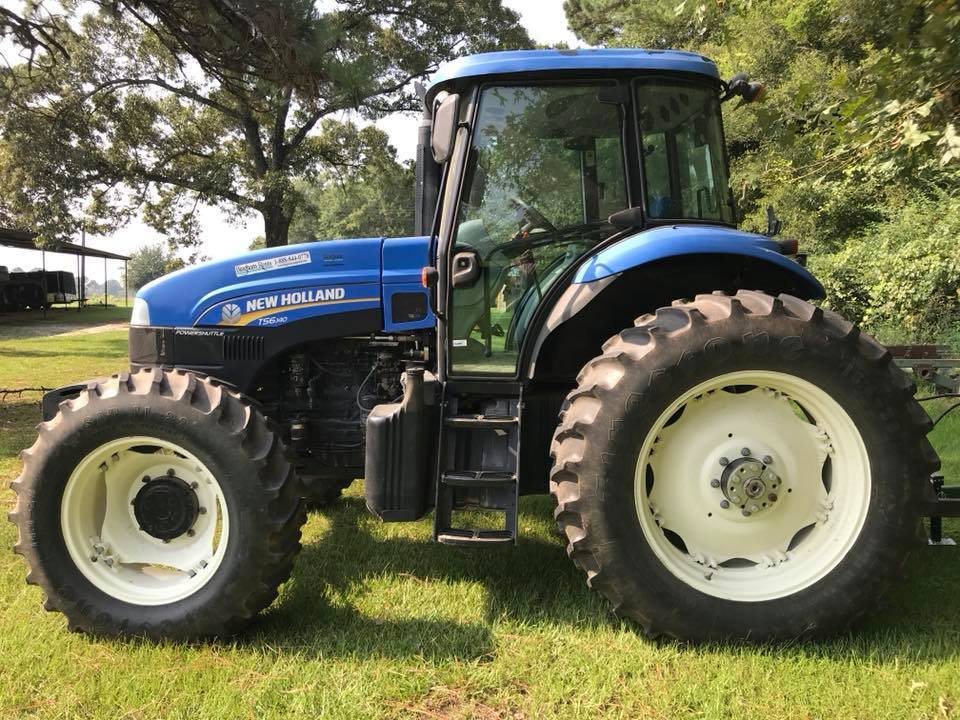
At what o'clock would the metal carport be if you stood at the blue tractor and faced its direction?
The metal carport is roughly at 2 o'clock from the blue tractor.

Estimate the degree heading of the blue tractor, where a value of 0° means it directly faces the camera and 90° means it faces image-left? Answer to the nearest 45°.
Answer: approximately 90°

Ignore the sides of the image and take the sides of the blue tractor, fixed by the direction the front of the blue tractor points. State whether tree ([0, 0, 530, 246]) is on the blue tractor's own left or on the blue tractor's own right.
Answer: on the blue tractor's own right
